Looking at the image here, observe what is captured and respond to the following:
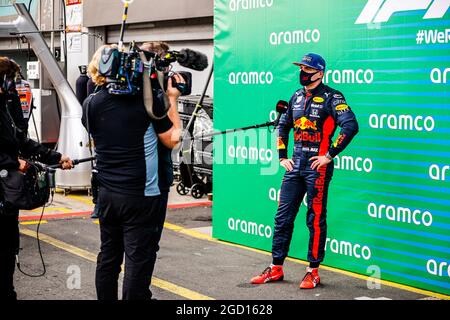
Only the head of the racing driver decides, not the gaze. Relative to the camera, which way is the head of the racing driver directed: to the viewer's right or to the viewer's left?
to the viewer's left

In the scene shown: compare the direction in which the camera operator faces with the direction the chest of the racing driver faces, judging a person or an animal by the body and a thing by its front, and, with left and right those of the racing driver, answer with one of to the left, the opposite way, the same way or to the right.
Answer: the opposite way

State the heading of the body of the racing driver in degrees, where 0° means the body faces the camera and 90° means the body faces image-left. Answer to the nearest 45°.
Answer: approximately 45°

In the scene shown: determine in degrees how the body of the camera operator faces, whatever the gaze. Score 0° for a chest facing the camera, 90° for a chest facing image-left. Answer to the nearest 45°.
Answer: approximately 225°

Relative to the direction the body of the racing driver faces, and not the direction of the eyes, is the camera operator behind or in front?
in front

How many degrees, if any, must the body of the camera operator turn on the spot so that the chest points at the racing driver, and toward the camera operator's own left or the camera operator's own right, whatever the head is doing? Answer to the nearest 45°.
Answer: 0° — they already face them
